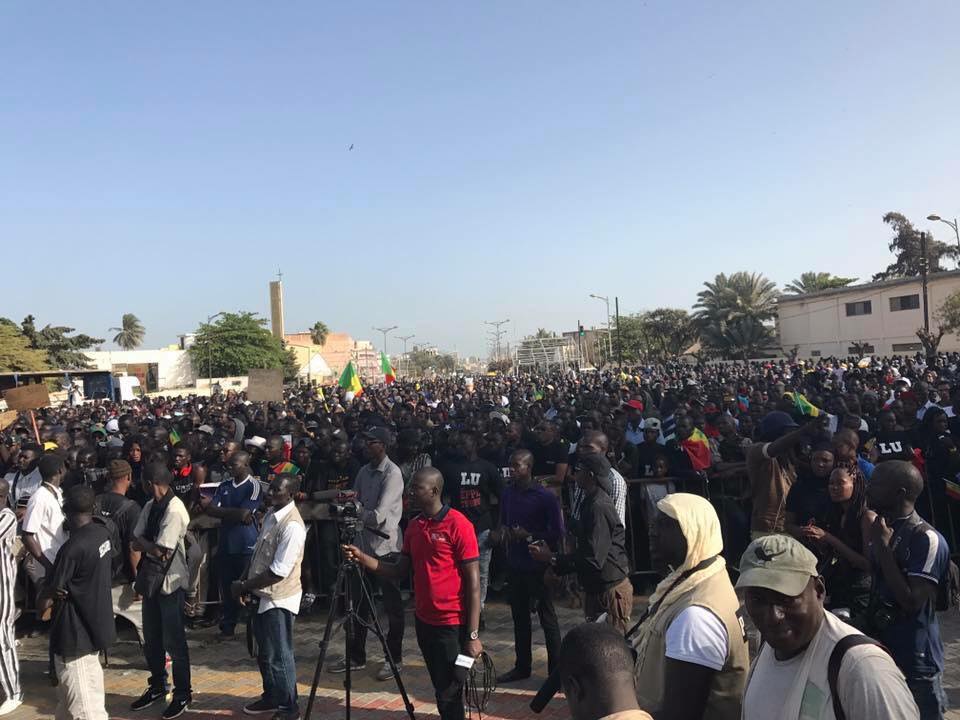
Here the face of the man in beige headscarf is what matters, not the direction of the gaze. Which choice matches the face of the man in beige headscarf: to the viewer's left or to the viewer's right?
to the viewer's left

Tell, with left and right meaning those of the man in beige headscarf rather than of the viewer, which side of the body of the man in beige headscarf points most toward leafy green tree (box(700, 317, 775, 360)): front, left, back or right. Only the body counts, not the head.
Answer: right

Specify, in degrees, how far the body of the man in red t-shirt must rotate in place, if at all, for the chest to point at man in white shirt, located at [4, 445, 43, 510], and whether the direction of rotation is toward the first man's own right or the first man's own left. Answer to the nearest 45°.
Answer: approximately 90° to the first man's own right

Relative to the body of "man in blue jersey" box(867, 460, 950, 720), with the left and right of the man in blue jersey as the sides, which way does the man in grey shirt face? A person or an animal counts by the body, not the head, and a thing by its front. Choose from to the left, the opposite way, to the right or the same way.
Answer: to the left

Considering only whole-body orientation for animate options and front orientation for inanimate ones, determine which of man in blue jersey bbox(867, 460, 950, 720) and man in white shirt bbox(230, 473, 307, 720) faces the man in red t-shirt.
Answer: the man in blue jersey

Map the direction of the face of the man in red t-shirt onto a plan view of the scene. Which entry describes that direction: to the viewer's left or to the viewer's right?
to the viewer's left

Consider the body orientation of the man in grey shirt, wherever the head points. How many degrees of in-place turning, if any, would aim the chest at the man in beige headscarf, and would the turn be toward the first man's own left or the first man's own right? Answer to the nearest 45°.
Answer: approximately 45° to the first man's own left

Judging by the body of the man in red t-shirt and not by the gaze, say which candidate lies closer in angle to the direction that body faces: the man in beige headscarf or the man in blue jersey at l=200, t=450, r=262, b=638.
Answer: the man in beige headscarf

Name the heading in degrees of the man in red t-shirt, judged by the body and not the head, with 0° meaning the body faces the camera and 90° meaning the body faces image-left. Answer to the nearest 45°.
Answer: approximately 45°

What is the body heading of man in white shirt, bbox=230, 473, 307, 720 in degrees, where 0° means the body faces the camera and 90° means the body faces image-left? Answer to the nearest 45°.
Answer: approximately 90°

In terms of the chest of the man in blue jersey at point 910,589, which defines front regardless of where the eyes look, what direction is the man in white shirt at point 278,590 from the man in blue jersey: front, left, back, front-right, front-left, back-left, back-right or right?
front

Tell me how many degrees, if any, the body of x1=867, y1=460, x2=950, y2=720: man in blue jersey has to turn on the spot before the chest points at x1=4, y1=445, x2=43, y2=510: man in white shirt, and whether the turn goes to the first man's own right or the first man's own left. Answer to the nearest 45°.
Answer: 0° — they already face them

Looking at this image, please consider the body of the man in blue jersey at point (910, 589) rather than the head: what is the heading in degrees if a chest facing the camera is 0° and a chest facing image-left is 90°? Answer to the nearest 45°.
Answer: approximately 90°

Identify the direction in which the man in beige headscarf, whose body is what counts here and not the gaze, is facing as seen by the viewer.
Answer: to the viewer's left

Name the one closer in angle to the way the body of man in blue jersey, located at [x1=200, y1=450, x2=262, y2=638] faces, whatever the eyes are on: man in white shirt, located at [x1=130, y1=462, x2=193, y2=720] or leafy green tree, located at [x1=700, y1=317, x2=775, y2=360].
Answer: the man in white shirt
